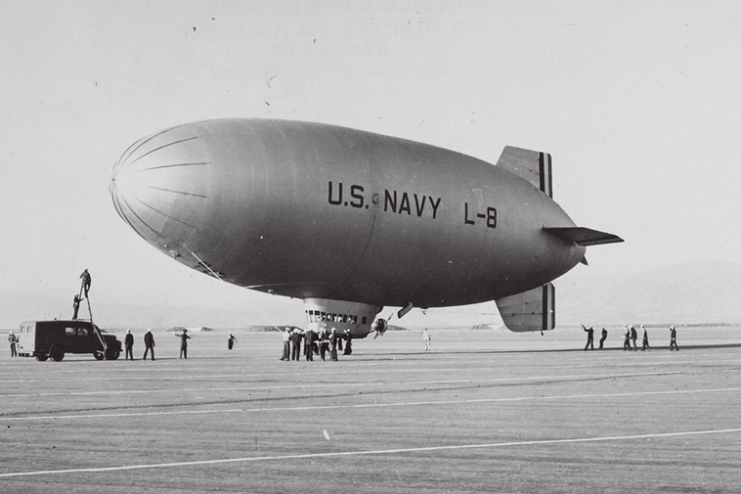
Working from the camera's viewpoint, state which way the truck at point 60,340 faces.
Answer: facing away from the viewer and to the right of the viewer

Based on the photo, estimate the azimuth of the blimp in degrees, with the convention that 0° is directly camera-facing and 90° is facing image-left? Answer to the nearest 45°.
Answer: approximately 45°

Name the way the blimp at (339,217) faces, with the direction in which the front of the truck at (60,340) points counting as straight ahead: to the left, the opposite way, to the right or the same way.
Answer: the opposite way
